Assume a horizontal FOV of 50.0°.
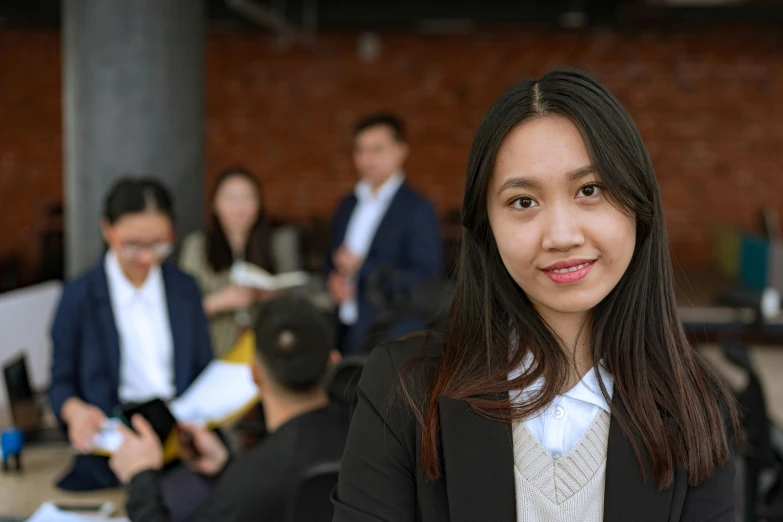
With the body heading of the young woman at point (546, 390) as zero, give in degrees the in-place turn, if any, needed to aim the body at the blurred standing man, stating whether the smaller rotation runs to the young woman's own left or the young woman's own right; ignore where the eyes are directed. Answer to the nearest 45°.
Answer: approximately 180°

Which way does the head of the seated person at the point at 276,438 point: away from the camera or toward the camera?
away from the camera

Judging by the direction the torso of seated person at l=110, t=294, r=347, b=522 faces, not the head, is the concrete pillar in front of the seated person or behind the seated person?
in front

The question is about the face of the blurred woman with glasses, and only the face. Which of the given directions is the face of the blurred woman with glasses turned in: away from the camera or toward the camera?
toward the camera

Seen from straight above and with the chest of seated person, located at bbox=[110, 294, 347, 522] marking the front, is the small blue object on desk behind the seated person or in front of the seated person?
in front

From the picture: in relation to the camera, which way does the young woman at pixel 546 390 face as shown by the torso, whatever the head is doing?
toward the camera

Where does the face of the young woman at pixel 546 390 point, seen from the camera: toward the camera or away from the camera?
toward the camera

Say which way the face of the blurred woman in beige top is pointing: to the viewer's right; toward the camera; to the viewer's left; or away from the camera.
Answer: toward the camera

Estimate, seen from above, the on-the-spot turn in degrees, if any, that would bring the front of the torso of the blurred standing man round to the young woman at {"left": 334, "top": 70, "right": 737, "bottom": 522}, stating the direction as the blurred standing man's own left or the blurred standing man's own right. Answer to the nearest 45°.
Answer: approximately 45° to the blurred standing man's own left

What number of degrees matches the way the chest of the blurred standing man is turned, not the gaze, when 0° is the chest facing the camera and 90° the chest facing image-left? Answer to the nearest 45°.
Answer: approximately 45°

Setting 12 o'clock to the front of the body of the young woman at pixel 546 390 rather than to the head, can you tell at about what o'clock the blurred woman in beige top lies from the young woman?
The blurred woman in beige top is roughly at 5 o'clock from the young woman.

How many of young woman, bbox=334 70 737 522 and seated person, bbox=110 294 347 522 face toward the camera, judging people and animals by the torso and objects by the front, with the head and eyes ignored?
1

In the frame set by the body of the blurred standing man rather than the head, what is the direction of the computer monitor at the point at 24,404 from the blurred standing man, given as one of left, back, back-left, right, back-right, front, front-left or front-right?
front

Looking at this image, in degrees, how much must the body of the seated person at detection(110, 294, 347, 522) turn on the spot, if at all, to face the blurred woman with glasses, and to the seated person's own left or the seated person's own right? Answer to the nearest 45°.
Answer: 0° — they already face them

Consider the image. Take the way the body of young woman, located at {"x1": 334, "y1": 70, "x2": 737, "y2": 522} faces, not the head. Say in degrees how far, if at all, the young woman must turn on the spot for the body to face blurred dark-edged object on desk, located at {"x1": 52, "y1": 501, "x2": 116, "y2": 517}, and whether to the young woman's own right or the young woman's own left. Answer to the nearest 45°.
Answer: approximately 135° to the young woman's own right

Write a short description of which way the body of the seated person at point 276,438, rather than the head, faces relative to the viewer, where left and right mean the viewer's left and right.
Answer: facing away from the viewer and to the left of the viewer
